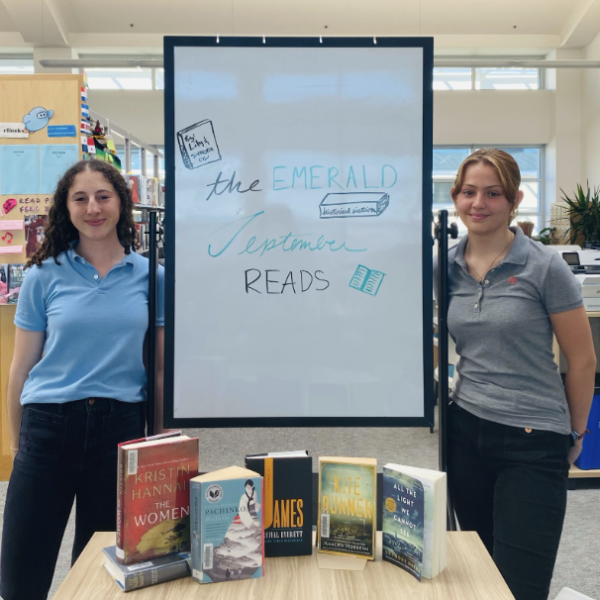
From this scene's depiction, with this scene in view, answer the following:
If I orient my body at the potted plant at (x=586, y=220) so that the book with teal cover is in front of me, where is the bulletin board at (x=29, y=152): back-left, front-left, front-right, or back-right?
front-right

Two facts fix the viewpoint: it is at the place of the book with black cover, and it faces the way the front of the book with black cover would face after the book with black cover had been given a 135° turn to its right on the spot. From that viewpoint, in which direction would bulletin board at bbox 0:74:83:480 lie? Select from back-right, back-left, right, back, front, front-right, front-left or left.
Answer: front

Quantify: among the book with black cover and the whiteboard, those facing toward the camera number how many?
2

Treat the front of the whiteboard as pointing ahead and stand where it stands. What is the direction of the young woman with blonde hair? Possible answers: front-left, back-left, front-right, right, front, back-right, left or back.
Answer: left

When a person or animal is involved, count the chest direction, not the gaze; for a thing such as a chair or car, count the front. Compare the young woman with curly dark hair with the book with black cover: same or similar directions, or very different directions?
same or similar directions

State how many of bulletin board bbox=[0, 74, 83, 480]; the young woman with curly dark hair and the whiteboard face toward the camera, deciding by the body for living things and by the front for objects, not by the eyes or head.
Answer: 3

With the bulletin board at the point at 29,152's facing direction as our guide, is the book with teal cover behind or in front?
in front

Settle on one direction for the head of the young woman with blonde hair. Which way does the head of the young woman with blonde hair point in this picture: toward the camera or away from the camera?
toward the camera

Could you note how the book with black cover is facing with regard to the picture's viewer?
facing the viewer

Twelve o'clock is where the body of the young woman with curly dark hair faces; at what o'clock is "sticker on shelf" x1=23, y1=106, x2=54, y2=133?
The sticker on shelf is roughly at 6 o'clock from the young woman with curly dark hair.

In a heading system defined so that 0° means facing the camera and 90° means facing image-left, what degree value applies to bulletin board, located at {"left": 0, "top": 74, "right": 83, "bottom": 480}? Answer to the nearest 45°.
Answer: approximately 0°

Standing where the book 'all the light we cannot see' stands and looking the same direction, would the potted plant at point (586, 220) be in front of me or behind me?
behind

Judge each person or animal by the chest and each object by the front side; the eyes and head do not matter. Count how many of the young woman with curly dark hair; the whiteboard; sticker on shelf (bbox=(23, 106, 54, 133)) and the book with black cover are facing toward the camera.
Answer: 4

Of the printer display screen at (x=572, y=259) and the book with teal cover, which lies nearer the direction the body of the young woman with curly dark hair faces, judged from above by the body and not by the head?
the book with teal cover

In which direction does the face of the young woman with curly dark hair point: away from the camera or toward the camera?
toward the camera

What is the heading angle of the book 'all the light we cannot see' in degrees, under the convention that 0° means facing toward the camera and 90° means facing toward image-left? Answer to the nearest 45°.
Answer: approximately 45°

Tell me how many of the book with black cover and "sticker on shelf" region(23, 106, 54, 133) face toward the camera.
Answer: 2
